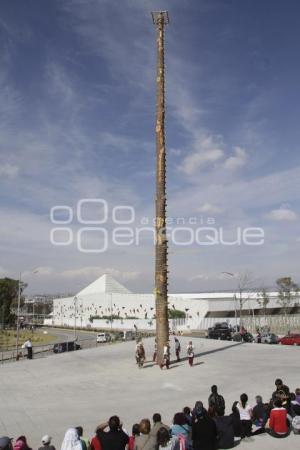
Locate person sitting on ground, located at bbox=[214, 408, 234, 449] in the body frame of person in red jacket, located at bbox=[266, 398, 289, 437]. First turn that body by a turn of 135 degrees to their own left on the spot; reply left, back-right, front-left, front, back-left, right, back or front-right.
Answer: front

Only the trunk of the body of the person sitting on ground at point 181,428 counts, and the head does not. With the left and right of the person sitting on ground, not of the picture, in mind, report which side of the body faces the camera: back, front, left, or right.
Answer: back

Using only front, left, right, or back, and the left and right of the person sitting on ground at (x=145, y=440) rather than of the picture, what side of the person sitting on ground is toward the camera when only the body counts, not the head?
back

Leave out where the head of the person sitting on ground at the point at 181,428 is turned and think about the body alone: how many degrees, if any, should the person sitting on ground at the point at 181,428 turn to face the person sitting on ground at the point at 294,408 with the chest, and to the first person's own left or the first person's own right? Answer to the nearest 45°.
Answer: approximately 45° to the first person's own right

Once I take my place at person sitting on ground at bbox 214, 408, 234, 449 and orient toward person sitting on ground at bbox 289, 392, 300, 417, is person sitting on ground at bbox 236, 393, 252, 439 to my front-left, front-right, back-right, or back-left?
front-left

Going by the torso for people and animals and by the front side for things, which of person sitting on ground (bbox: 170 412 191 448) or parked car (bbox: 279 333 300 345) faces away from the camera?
the person sitting on ground

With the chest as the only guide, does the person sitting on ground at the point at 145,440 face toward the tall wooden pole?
yes

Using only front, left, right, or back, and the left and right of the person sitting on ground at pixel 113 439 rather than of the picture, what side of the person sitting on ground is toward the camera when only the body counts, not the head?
back

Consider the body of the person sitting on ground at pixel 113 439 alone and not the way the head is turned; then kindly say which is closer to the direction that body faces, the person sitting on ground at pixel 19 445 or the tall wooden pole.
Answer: the tall wooden pole

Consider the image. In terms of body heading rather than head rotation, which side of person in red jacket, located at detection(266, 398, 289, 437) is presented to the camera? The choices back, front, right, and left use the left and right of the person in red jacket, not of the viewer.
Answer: back

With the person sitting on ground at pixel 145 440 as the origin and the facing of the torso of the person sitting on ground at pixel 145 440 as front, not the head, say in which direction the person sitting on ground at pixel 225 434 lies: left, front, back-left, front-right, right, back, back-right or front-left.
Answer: front-right

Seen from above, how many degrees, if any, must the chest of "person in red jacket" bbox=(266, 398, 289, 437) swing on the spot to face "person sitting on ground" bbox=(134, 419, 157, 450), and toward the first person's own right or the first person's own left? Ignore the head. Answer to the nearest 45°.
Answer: approximately 135° to the first person's own left

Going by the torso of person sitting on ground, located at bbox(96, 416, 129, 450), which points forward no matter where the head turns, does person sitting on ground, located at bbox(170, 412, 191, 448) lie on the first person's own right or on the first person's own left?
on the first person's own right
